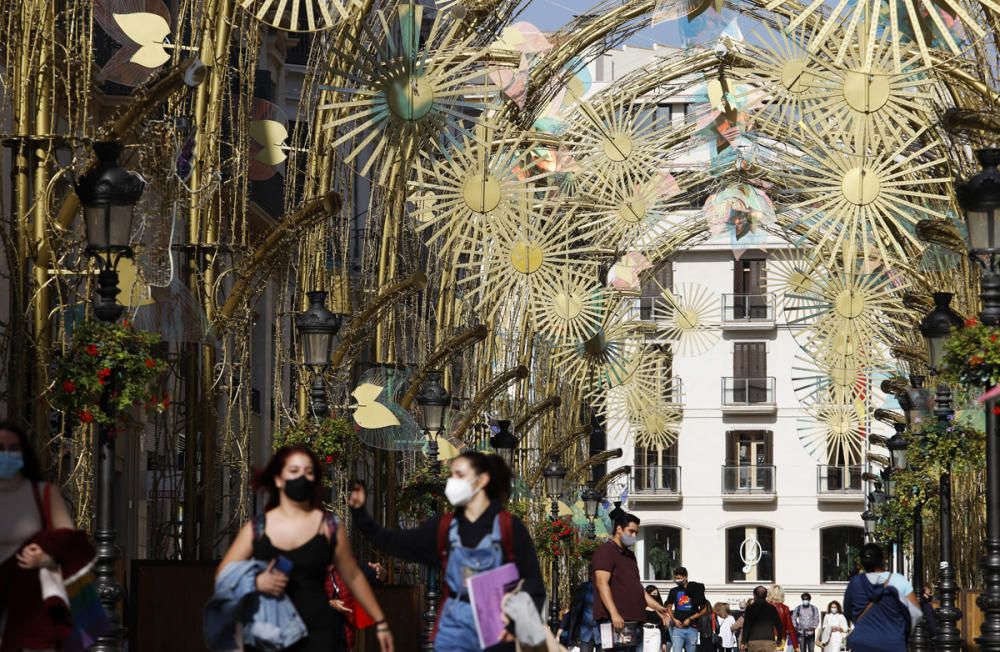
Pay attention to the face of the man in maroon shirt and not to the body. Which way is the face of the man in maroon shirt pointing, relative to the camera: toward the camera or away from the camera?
toward the camera

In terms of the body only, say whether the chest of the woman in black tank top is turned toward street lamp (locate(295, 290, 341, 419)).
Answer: no

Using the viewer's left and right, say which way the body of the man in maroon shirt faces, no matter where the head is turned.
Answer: facing the viewer and to the right of the viewer

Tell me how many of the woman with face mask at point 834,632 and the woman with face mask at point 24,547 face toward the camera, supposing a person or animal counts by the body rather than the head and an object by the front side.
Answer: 2

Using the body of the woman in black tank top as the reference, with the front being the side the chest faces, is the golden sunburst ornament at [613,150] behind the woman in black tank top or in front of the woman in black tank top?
behind

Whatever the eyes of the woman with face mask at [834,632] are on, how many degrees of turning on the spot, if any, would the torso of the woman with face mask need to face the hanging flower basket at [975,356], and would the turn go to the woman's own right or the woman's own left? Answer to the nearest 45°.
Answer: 0° — they already face it

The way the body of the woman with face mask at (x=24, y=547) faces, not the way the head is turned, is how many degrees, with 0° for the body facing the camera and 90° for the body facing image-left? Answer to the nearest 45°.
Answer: approximately 0°

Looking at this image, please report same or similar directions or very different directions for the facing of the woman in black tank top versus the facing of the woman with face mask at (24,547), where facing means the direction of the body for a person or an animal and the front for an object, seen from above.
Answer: same or similar directions

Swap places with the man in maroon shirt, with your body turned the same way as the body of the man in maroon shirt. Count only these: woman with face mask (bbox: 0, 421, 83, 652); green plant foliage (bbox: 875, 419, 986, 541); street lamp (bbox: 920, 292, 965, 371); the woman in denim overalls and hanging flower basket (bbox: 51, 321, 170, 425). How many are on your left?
2

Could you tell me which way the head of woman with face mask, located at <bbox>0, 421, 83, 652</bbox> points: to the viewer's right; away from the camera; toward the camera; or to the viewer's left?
toward the camera

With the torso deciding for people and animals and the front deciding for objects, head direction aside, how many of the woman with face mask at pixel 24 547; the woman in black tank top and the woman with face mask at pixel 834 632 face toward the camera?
3

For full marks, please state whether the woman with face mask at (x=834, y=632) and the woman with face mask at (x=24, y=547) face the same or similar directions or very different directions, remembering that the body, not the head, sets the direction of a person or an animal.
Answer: same or similar directions

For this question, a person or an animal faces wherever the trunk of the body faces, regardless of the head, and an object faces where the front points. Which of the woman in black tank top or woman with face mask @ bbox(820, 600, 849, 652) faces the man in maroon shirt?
the woman with face mask

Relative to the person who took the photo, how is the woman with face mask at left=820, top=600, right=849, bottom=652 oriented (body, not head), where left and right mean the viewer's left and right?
facing the viewer

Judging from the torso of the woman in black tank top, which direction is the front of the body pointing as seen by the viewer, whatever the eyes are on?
toward the camera

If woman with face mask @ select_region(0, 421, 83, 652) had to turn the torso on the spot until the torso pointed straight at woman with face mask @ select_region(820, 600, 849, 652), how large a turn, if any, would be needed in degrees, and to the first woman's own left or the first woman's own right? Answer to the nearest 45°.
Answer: approximately 135° to the first woman's own left

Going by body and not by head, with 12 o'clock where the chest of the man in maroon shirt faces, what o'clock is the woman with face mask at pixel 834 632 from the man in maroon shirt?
The woman with face mask is roughly at 8 o'clock from the man in maroon shirt.
